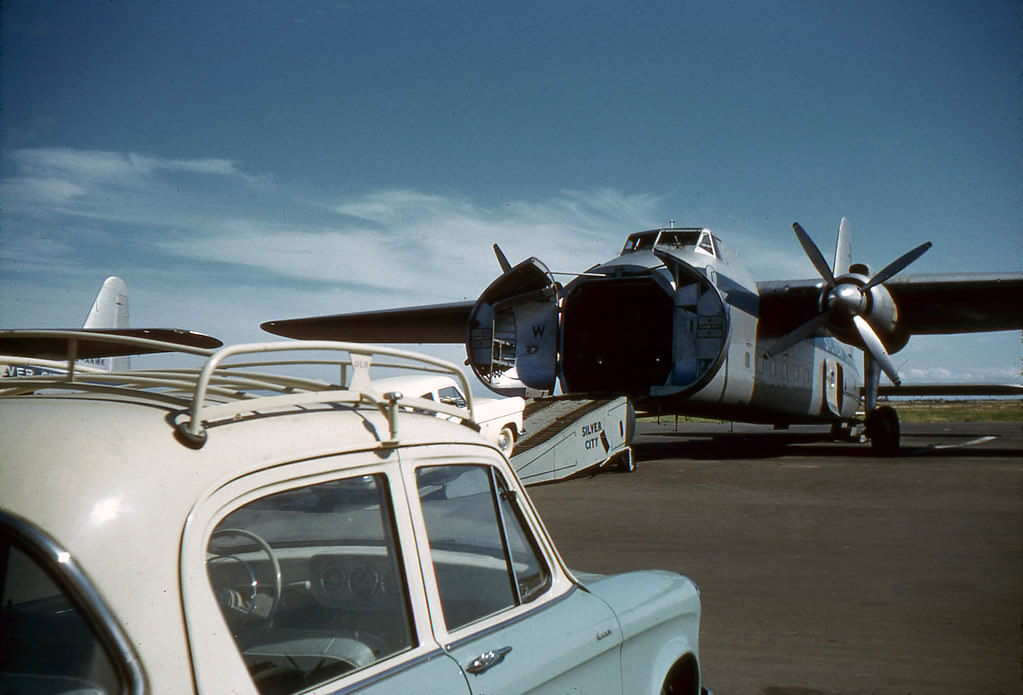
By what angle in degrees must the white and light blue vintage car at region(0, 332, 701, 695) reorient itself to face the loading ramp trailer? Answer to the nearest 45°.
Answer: approximately 45° to its left

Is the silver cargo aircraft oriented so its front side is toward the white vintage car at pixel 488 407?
yes

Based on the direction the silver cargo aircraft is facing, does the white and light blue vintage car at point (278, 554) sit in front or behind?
in front

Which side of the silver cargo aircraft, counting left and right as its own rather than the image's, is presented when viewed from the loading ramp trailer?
front

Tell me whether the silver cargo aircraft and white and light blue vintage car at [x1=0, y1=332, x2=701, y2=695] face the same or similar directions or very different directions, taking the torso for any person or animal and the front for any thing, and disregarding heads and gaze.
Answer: very different directions

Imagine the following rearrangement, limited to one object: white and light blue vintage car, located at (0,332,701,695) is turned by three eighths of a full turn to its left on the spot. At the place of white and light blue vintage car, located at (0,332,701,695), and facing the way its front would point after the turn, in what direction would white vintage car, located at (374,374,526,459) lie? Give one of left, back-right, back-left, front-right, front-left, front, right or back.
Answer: right

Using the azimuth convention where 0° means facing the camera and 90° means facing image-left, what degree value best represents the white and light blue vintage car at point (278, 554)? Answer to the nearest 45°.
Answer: approximately 225°

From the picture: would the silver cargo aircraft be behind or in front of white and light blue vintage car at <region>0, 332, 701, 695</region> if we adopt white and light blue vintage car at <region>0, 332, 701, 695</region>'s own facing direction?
in front
